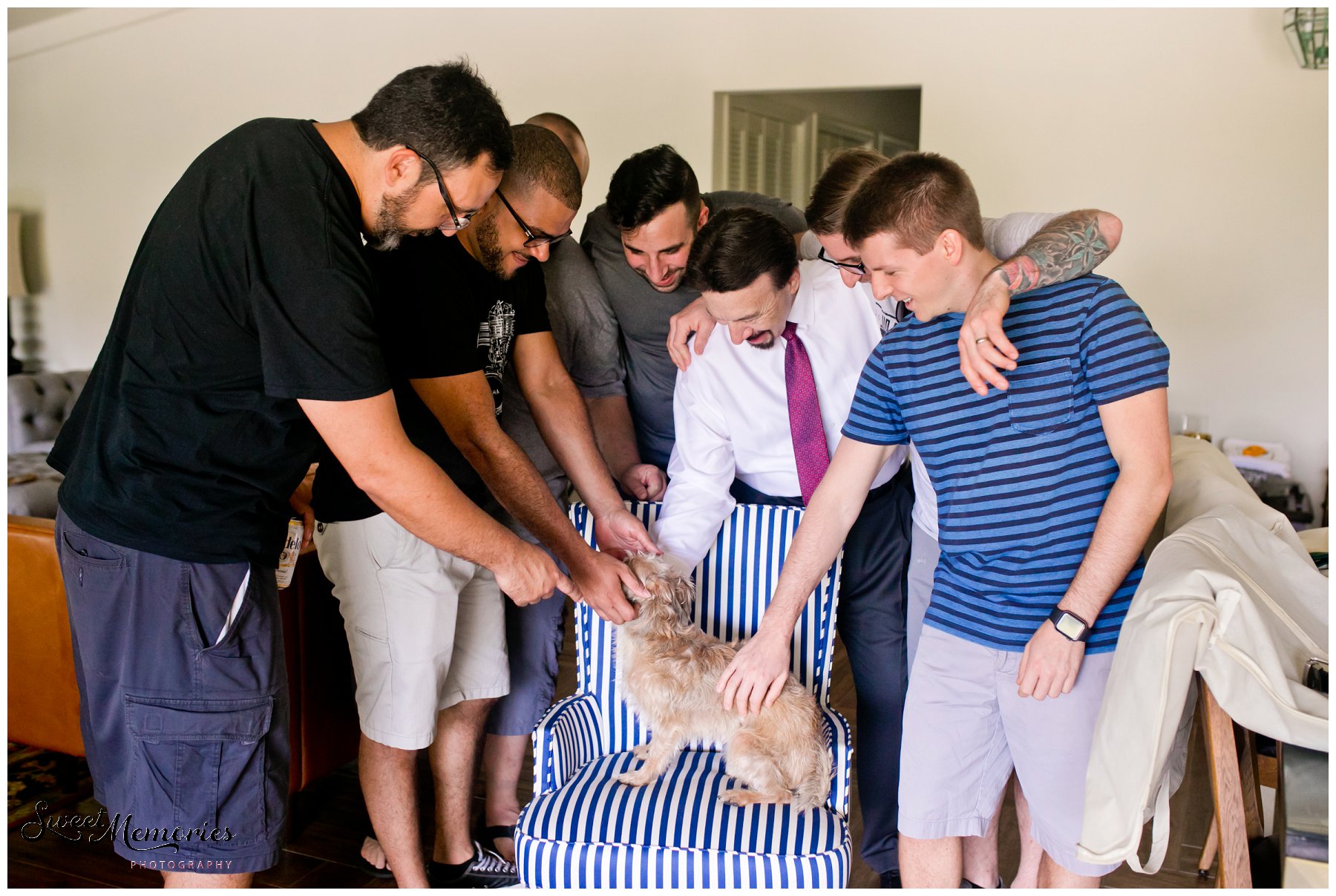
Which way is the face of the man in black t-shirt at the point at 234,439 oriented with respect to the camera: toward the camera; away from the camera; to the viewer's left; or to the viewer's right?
to the viewer's right

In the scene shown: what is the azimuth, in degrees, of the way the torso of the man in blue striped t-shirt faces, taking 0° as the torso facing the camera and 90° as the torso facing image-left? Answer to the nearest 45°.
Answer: approximately 45°

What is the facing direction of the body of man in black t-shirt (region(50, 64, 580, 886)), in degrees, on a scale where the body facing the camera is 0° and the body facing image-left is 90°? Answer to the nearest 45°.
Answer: approximately 270°

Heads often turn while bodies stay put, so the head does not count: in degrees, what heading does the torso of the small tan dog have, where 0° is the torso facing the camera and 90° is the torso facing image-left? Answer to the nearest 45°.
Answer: approximately 90°

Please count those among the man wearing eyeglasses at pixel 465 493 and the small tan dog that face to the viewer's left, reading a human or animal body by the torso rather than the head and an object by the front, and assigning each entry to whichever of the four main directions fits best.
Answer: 1

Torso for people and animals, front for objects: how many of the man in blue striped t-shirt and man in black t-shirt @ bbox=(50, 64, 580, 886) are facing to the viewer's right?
1

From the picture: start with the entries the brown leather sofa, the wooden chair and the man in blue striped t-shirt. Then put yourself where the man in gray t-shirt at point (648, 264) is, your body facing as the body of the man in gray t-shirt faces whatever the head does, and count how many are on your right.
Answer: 1

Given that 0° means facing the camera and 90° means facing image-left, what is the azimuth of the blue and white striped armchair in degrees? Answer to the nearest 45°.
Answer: approximately 0°

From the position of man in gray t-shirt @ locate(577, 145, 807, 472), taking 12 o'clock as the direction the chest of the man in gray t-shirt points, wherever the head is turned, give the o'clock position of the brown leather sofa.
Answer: The brown leather sofa is roughly at 3 o'clock from the man in gray t-shirt.

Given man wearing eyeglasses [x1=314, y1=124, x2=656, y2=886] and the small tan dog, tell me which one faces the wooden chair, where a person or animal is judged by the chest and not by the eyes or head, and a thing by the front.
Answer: the man wearing eyeglasses

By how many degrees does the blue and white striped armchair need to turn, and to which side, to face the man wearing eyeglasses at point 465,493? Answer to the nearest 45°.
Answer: approximately 135° to its right

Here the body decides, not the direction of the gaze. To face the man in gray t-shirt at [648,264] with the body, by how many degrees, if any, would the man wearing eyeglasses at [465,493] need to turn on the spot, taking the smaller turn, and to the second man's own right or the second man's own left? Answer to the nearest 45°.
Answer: approximately 90° to the second man's own left

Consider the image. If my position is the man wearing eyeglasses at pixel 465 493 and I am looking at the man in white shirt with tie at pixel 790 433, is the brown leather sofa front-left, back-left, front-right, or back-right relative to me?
back-left
